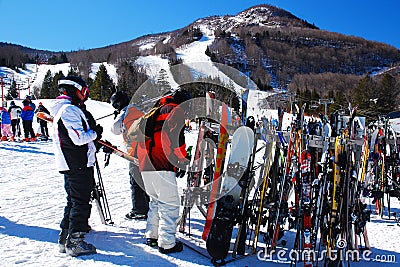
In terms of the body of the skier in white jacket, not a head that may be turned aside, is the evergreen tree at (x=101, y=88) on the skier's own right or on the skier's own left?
on the skier's own left

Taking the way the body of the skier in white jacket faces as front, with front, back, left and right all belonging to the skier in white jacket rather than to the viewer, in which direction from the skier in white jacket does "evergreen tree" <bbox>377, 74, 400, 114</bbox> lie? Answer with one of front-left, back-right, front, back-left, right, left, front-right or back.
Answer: front-left

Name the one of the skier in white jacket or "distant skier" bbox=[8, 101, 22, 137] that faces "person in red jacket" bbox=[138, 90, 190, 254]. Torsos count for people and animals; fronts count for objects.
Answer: the skier in white jacket

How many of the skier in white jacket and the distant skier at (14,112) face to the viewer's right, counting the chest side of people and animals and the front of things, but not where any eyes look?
1

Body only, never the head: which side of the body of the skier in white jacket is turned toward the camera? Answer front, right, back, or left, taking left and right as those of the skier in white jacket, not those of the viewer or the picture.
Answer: right

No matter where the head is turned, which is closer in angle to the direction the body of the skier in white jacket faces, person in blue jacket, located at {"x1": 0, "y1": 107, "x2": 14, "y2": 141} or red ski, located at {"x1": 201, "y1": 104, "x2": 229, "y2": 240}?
the red ski

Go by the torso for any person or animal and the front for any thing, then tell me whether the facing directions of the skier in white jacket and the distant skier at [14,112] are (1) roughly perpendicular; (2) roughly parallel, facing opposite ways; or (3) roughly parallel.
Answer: roughly perpendicular

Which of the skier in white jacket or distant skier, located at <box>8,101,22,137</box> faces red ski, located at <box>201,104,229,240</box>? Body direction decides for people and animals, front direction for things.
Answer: the skier in white jacket
